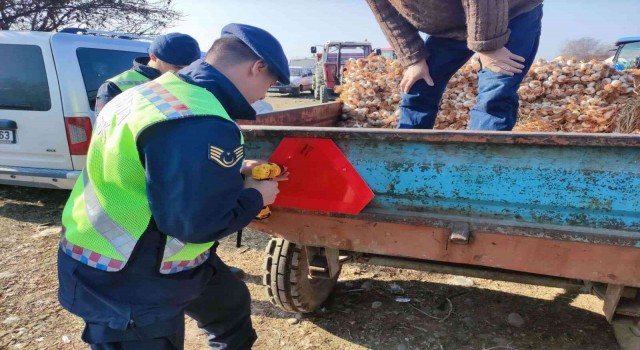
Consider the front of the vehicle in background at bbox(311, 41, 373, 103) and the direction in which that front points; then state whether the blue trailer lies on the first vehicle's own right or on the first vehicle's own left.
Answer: on the first vehicle's own left

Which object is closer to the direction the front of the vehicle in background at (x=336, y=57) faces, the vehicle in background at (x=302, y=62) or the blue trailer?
the blue trailer

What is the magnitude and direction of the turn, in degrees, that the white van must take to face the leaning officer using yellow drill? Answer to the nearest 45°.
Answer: approximately 135° to its right

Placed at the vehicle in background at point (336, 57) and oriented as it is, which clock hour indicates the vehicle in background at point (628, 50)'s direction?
the vehicle in background at point (628, 50) is roughly at 9 o'clock from the vehicle in background at point (336, 57).

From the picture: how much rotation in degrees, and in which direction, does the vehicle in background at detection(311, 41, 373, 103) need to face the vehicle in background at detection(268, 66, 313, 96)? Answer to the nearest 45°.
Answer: approximately 135° to its right

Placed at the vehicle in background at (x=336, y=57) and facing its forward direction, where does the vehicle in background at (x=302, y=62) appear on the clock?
the vehicle in background at (x=302, y=62) is roughly at 4 o'clock from the vehicle in background at (x=336, y=57).

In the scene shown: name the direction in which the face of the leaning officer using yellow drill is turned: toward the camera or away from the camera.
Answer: away from the camera

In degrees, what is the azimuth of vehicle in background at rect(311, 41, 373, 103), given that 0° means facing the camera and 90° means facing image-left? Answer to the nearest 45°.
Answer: approximately 45°
